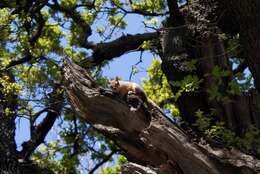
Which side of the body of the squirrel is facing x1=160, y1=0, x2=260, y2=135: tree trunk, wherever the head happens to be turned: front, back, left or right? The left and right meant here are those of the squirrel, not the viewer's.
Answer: back

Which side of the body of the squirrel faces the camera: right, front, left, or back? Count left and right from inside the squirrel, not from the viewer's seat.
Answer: left
